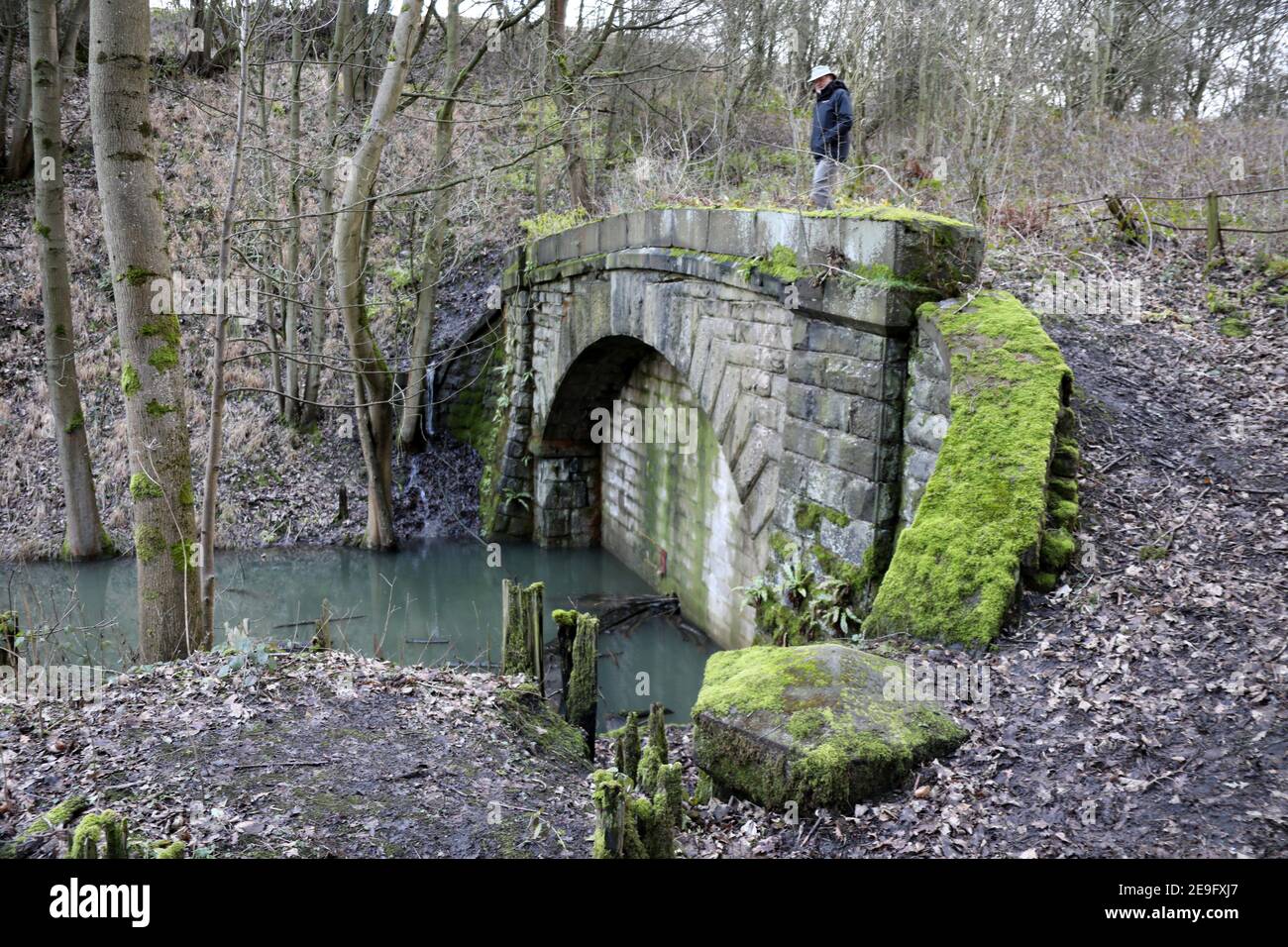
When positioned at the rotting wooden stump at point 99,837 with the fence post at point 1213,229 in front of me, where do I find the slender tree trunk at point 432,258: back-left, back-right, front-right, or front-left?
front-left

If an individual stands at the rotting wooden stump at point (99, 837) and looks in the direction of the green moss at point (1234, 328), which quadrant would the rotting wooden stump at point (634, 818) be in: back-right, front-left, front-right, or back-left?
front-right

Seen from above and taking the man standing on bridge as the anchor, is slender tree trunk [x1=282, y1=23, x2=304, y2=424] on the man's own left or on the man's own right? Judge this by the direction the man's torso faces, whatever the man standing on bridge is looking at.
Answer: on the man's own right

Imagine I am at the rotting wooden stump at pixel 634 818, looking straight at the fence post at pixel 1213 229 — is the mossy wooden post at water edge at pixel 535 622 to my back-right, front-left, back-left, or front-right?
front-left

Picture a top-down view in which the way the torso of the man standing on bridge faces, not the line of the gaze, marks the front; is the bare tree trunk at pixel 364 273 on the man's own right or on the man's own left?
on the man's own right

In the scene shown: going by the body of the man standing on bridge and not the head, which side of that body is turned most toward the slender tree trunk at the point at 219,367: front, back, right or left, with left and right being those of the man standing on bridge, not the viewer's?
front

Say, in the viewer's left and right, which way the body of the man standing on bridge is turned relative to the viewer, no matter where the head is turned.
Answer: facing the viewer and to the left of the viewer

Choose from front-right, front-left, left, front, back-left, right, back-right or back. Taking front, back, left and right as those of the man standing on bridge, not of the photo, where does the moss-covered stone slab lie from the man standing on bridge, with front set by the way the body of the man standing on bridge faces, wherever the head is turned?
front-left

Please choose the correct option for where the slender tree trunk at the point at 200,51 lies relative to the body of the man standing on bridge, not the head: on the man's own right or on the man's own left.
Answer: on the man's own right
